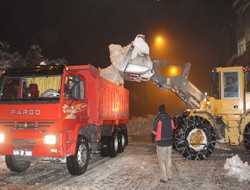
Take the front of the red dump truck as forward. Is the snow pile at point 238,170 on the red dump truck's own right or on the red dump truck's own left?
on the red dump truck's own left

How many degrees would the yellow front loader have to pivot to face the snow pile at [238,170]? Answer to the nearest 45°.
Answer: approximately 90° to its left

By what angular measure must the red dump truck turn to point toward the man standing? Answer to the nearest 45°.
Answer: approximately 135° to its left

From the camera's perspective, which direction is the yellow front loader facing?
to the viewer's left

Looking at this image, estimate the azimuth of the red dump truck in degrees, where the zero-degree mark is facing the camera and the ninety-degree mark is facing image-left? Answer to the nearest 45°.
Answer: approximately 45°

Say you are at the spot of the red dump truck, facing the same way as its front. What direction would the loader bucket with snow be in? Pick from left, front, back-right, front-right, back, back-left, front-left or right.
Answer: back
